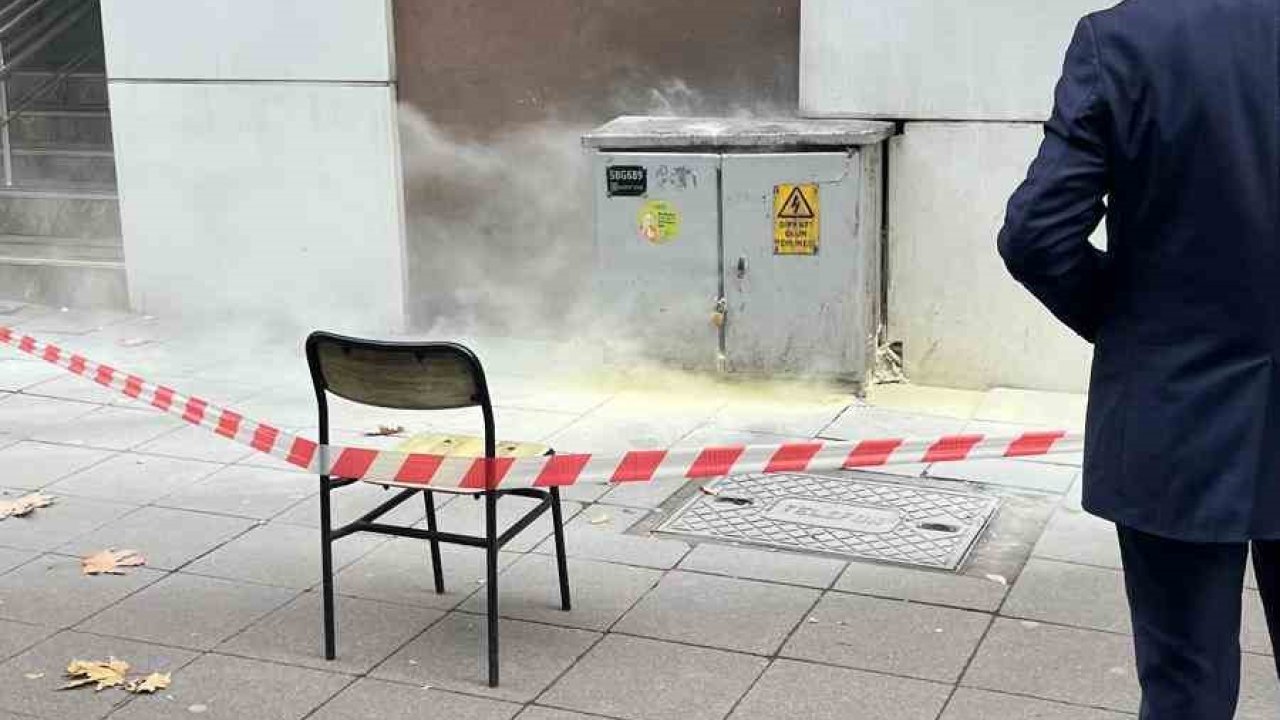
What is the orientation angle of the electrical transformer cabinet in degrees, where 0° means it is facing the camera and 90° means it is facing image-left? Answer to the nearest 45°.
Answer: approximately 0°

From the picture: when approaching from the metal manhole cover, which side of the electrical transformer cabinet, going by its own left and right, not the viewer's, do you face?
front

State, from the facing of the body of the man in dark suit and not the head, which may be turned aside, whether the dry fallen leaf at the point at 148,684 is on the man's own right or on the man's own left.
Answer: on the man's own left

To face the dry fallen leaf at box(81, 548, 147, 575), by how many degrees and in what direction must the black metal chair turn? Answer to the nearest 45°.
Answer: approximately 90° to its left

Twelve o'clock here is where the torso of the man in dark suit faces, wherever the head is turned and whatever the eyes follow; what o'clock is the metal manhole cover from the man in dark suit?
The metal manhole cover is roughly at 11 o'clock from the man in dark suit.

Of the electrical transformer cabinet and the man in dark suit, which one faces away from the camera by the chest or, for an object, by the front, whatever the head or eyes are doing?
the man in dark suit

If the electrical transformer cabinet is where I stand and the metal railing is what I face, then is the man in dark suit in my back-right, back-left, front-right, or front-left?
back-left

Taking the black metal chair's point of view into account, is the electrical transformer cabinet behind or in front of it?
in front

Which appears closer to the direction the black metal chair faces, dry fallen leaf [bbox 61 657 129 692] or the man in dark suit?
the man in dark suit

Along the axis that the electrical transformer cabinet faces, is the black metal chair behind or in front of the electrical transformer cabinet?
in front

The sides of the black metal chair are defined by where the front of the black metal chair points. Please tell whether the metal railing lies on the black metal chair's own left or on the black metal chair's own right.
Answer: on the black metal chair's own left

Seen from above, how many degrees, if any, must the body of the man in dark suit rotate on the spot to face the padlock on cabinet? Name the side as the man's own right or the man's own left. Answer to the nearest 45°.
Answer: approximately 45° to the man's own left

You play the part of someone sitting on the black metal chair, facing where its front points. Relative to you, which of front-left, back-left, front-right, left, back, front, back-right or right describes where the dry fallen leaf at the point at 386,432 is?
front-left

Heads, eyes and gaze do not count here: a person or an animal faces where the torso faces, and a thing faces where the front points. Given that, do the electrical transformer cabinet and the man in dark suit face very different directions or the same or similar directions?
very different directions

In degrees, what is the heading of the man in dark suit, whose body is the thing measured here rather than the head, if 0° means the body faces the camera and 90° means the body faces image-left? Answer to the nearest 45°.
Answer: approximately 180°

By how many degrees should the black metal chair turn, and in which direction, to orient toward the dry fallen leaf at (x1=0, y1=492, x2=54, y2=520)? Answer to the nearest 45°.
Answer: approximately 90° to its left

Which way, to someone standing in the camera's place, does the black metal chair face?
facing away from the viewer and to the right of the viewer
